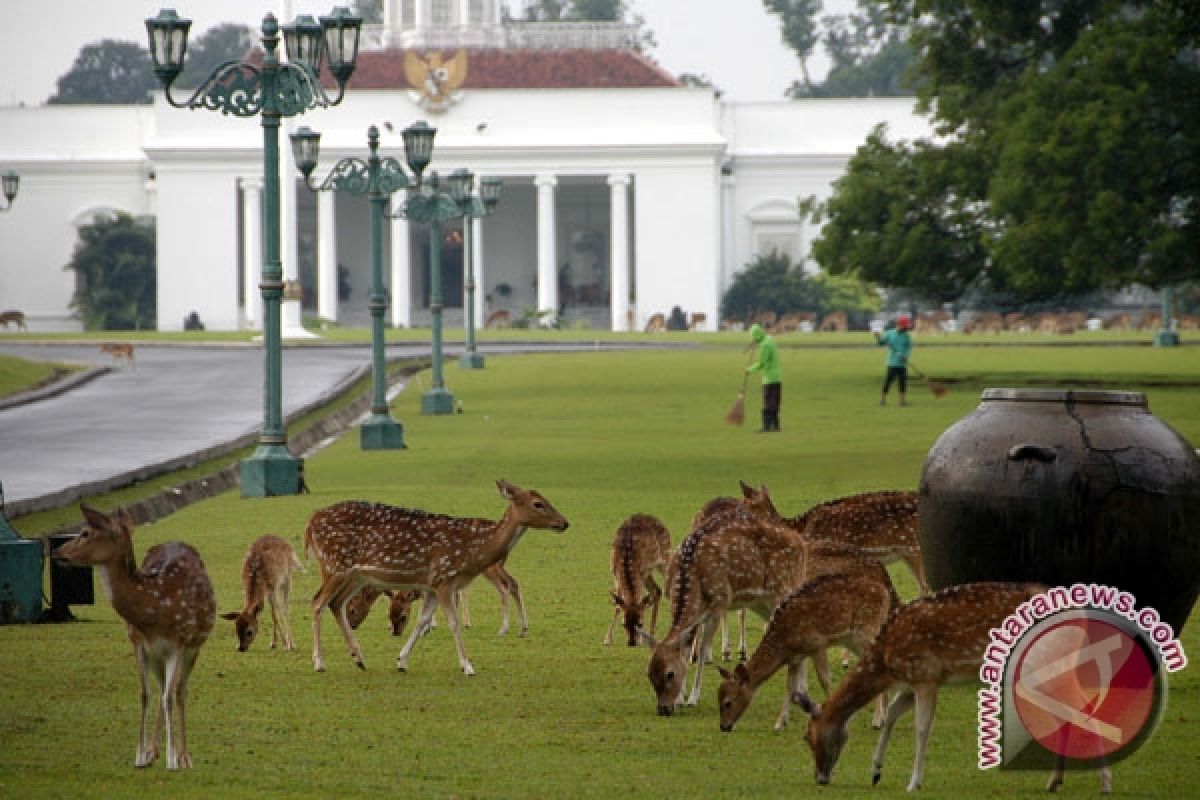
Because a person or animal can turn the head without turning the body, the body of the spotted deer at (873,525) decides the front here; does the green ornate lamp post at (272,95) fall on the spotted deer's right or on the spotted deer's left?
on the spotted deer's right

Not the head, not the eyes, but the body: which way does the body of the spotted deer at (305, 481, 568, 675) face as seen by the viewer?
to the viewer's right

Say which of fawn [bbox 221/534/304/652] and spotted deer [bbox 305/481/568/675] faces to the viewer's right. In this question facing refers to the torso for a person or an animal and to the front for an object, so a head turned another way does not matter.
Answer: the spotted deer

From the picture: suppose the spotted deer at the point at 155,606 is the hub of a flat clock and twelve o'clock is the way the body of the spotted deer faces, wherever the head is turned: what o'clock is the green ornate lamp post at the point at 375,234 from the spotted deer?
The green ornate lamp post is roughly at 5 o'clock from the spotted deer.

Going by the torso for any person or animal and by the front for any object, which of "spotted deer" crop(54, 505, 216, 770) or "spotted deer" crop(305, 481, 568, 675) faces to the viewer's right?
"spotted deer" crop(305, 481, 568, 675)

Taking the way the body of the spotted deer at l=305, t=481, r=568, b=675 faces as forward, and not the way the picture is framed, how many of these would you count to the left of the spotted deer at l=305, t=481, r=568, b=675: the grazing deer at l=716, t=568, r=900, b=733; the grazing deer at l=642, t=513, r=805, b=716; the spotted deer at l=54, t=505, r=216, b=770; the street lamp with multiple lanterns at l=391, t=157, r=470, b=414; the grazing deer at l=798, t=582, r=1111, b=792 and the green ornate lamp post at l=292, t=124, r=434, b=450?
2

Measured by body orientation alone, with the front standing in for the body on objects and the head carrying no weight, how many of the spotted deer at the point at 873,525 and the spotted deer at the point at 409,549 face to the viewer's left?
1

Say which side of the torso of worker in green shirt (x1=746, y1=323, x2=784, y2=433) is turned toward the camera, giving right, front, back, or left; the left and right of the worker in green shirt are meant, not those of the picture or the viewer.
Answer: left

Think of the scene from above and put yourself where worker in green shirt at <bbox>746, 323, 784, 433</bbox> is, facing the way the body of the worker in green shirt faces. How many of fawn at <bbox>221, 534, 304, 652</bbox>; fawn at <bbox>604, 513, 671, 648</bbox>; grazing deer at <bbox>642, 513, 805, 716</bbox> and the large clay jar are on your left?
4

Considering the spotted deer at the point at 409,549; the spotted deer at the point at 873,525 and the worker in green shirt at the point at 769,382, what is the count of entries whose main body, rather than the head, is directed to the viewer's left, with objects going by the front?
2

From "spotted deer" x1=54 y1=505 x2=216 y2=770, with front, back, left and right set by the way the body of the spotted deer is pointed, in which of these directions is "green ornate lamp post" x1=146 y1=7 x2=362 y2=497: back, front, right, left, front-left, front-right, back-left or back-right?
back-right

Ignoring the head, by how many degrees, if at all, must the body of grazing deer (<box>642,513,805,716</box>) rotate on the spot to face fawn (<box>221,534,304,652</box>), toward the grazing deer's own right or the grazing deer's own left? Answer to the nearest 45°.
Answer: approximately 90° to the grazing deer's own right

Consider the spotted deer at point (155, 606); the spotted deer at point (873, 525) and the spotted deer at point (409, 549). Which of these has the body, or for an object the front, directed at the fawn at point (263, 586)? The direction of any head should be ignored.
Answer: the spotted deer at point (873, 525)
